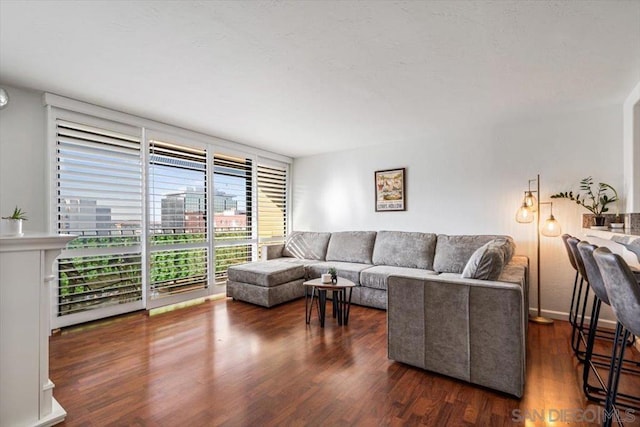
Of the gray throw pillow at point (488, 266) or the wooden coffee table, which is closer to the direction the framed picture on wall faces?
the wooden coffee table

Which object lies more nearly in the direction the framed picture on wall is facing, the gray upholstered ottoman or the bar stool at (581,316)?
the gray upholstered ottoman

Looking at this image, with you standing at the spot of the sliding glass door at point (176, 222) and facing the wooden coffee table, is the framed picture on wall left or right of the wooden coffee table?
left

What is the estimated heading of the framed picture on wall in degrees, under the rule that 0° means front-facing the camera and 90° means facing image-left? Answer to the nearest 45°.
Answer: approximately 45°

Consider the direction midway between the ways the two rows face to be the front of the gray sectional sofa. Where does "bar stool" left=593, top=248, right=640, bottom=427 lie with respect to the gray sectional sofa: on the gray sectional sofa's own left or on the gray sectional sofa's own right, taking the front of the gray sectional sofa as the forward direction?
on the gray sectional sofa's own left

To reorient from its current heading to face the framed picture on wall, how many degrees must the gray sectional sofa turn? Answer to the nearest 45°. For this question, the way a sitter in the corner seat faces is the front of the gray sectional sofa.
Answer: approximately 135° to its right

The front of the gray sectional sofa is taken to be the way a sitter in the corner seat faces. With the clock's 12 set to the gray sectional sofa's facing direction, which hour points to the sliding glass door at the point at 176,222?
The sliding glass door is roughly at 2 o'clock from the gray sectional sofa.

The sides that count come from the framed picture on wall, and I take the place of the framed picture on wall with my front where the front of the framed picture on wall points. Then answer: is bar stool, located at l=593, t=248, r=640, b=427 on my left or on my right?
on my left
